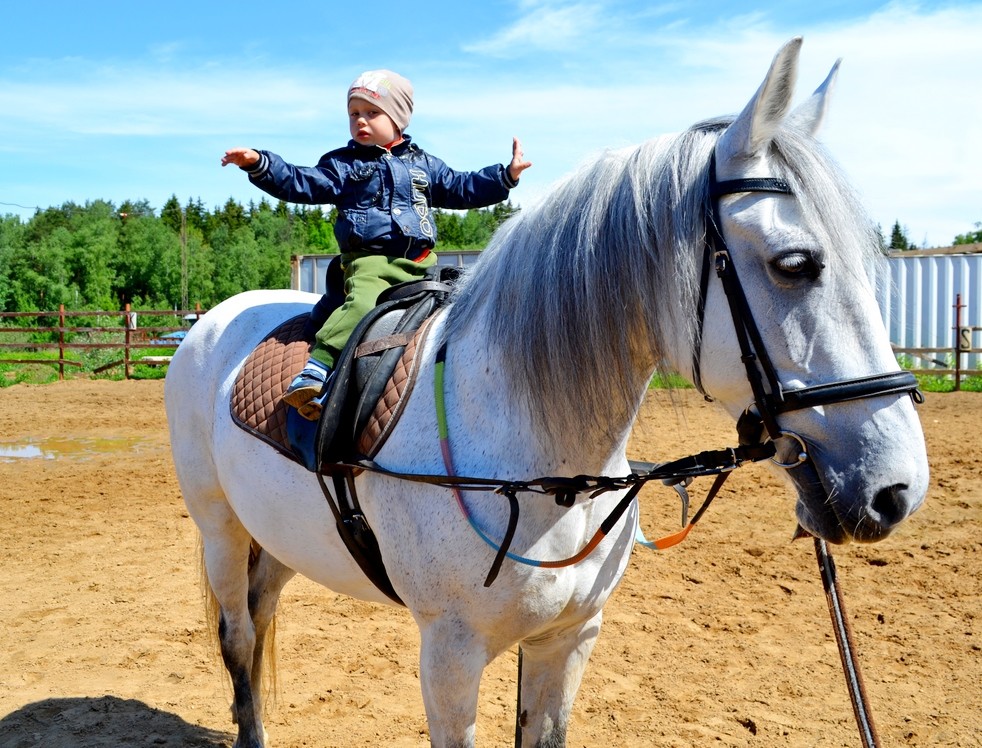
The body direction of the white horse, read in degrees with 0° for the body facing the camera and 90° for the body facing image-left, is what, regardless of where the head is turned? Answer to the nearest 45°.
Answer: approximately 315°
